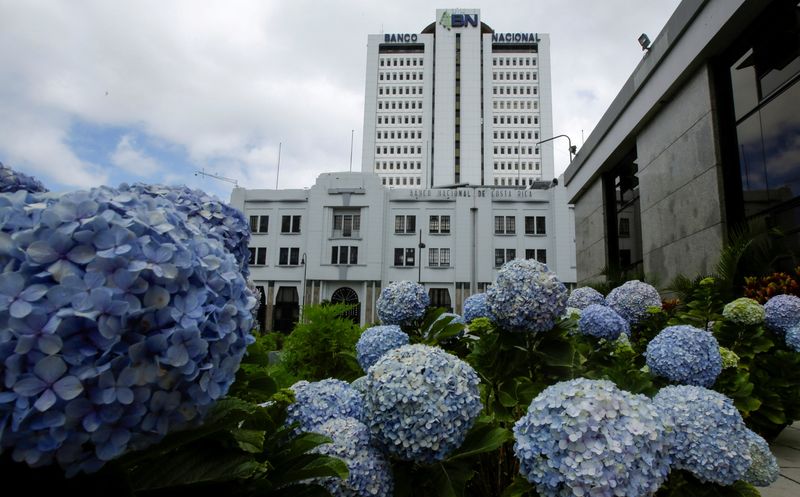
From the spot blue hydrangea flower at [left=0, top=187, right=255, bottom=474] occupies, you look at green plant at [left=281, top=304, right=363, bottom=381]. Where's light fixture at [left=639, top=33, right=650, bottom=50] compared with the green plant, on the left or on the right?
right

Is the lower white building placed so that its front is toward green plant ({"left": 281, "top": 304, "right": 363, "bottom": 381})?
yes

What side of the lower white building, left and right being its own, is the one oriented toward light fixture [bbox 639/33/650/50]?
front

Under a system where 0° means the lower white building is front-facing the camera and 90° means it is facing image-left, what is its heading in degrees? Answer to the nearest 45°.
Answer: approximately 0°

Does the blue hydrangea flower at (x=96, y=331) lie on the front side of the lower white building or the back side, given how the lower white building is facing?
on the front side
